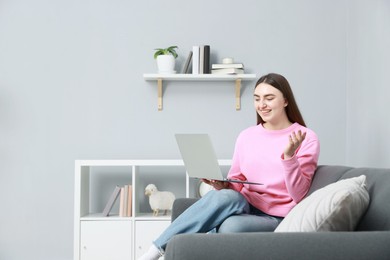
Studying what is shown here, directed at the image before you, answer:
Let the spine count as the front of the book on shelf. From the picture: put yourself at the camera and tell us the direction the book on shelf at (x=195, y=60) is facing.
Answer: facing the viewer

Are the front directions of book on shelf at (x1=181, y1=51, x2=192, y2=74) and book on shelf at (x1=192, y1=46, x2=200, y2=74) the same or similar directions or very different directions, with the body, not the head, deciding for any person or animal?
same or similar directions

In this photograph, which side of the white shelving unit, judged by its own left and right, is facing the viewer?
front

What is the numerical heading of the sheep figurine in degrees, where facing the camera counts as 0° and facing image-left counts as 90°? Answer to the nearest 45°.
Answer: approximately 90°

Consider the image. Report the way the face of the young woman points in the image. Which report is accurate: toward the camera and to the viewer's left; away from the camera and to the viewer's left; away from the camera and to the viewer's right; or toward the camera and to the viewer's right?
toward the camera and to the viewer's left

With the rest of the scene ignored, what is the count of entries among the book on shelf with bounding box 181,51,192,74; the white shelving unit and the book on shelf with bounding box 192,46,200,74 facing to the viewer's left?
0

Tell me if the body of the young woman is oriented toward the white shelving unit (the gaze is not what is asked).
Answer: no

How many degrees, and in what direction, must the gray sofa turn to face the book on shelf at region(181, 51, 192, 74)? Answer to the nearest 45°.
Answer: approximately 90° to its right

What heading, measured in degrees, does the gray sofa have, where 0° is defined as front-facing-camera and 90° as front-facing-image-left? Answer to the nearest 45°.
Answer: approximately 90°
